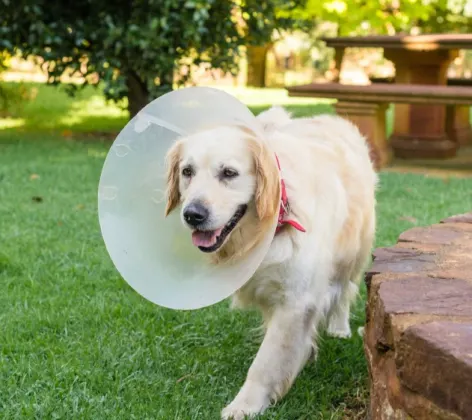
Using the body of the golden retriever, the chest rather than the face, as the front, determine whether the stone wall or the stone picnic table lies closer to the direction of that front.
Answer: the stone wall

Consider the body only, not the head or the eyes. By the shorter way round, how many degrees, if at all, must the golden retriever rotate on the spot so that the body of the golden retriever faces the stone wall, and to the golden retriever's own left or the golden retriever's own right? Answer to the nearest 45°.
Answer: approximately 90° to the golden retriever's own left

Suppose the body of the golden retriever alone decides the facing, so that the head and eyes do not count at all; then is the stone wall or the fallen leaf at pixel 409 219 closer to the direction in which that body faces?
the stone wall

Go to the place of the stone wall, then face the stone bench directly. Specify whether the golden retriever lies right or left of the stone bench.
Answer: left

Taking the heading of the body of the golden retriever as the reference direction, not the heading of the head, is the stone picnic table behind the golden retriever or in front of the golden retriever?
behind

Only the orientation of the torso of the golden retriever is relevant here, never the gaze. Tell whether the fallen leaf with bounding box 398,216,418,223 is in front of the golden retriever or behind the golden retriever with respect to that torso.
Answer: behind

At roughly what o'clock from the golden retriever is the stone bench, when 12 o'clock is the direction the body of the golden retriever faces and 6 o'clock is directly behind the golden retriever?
The stone bench is roughly at 5 o'clock from the golden retriever.

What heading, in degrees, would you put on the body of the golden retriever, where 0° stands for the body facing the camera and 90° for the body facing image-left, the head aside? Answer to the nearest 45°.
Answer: approximately 45°
